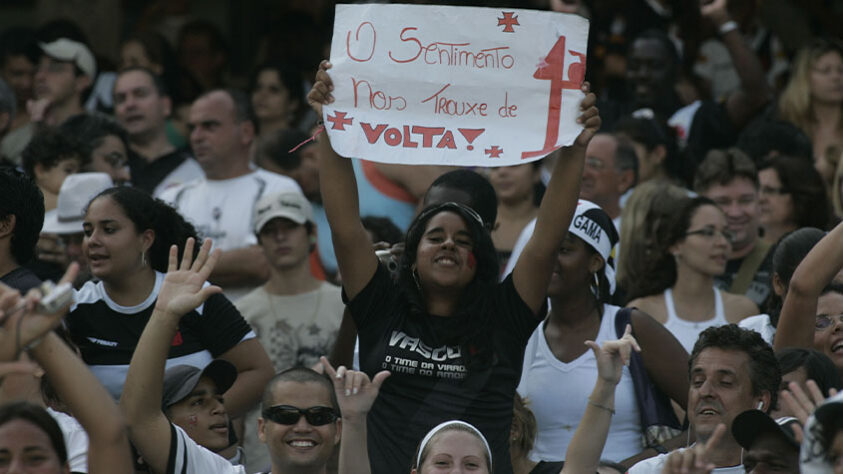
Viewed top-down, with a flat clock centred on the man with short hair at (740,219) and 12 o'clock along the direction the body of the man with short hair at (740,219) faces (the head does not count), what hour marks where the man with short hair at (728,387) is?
the man with short hair at (728,387) is roughly at 12 o'clock from the man with short hair at (740,219).

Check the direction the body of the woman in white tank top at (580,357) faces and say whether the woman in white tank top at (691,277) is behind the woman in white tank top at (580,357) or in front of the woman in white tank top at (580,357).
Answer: behind

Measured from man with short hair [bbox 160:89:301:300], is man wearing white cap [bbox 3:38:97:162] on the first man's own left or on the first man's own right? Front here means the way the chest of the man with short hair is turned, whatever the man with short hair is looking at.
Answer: on the first man's own right

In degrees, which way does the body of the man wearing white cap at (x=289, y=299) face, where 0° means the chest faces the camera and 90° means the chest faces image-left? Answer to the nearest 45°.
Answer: approximately 0°

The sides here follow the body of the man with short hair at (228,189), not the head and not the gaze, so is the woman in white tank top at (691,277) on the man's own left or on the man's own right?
on the man's own left

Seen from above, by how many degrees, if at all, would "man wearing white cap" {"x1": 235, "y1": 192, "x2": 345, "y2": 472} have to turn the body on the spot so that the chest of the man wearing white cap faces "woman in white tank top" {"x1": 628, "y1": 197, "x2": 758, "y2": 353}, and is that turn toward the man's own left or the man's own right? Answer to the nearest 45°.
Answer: approximately 90° to the man's own left

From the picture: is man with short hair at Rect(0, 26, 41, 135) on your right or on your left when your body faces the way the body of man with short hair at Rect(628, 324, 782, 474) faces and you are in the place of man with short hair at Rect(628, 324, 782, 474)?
on your right

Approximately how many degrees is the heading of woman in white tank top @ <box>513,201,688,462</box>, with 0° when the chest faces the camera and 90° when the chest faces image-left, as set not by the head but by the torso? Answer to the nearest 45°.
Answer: approximately 45°

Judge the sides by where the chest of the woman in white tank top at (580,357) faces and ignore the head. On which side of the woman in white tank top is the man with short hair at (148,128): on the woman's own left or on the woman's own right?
on the woman's own right
